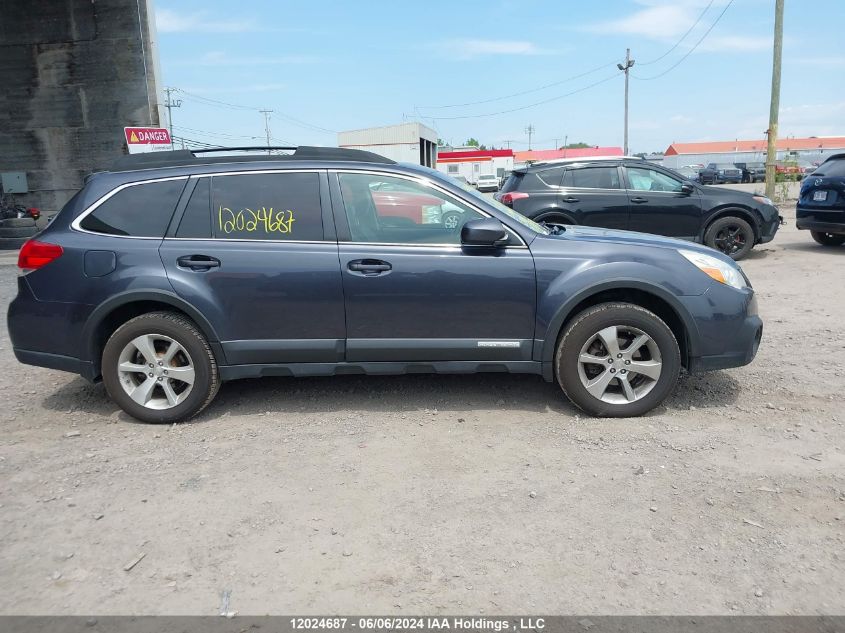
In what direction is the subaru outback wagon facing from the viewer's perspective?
to the viewer's right

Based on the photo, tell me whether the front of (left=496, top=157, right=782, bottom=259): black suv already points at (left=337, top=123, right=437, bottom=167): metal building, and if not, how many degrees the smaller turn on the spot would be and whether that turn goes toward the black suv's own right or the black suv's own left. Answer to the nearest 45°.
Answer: approximately 135° to the black suv's own left

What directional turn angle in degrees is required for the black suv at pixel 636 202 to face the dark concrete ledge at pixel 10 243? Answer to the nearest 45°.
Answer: approximately 180°

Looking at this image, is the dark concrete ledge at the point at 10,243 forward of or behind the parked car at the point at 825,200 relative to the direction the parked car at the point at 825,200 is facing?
behind

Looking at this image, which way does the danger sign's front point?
toward the camera

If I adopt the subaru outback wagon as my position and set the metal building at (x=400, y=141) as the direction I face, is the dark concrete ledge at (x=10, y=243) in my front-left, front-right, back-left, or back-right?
front-left

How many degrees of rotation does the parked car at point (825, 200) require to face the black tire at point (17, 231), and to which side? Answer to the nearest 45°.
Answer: approximately 135° to its left

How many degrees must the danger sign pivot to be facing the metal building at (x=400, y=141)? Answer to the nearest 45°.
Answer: approximately 135° to its left

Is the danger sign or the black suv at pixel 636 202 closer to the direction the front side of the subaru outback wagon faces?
the black suv

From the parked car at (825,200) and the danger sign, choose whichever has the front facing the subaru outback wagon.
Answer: the danger sign

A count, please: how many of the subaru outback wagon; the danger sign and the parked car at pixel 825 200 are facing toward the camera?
1

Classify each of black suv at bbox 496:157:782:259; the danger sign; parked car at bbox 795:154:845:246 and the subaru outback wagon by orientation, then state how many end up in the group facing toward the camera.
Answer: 1

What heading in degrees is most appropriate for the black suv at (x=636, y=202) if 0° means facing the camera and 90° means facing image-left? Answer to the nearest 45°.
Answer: approximately 270°

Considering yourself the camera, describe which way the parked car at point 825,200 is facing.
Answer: facing away from the viewer and to the right of the viewer

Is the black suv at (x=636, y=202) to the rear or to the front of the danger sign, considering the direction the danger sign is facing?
to the front

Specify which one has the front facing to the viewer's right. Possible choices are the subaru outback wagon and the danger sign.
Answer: the subaru outback wagon
